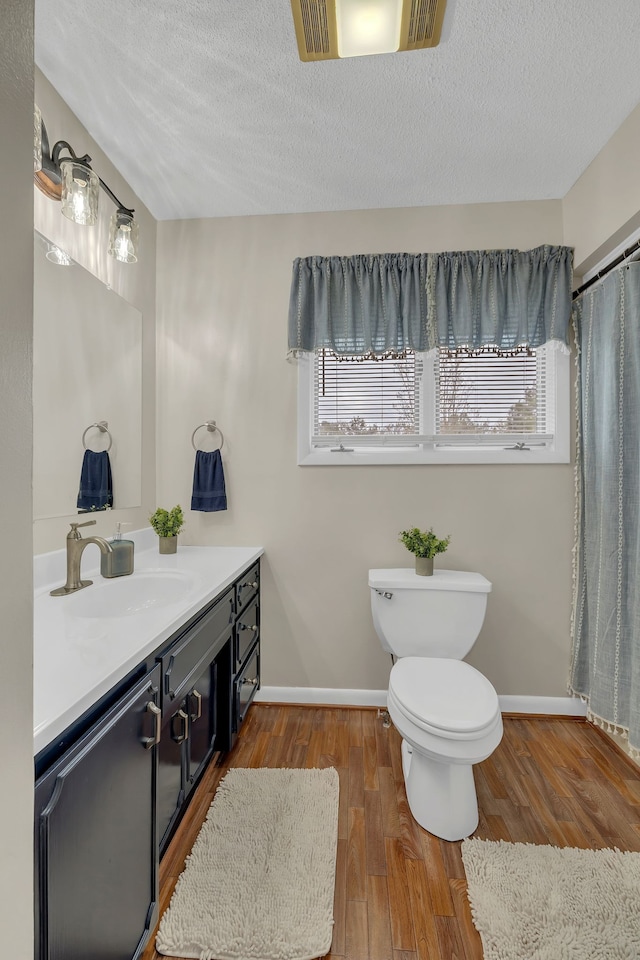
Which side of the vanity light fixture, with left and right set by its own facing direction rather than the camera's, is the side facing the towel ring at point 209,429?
left

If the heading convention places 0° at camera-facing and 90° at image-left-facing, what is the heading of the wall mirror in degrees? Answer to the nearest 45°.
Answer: approximately 315°

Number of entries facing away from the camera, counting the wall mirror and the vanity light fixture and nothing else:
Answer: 0

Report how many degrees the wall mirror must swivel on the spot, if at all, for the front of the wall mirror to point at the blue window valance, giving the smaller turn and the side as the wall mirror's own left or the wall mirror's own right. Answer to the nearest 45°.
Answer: approximately 45° to the wall mirror's own left

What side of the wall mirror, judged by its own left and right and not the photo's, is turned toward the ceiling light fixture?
front

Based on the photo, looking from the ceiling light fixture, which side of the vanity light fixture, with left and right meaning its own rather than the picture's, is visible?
front

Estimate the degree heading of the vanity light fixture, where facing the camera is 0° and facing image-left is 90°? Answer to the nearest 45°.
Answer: approximately 315°
